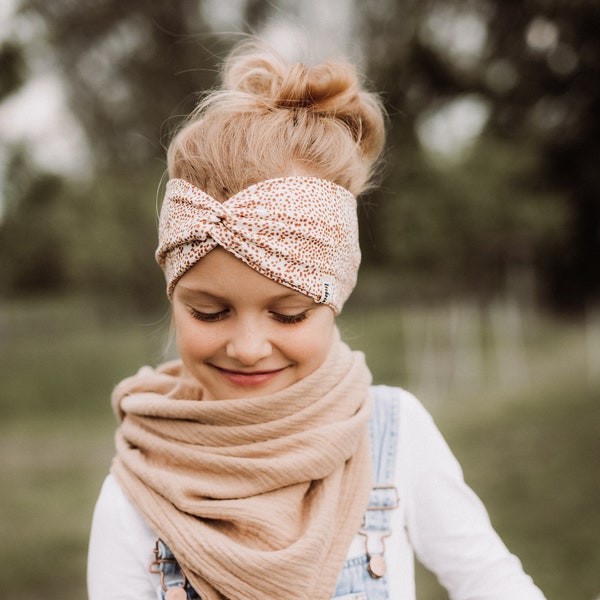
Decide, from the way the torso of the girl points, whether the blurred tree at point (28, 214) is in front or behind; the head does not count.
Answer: behind

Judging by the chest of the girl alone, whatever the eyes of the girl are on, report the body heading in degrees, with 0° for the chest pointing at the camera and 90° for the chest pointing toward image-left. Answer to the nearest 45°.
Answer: approximately 0°
